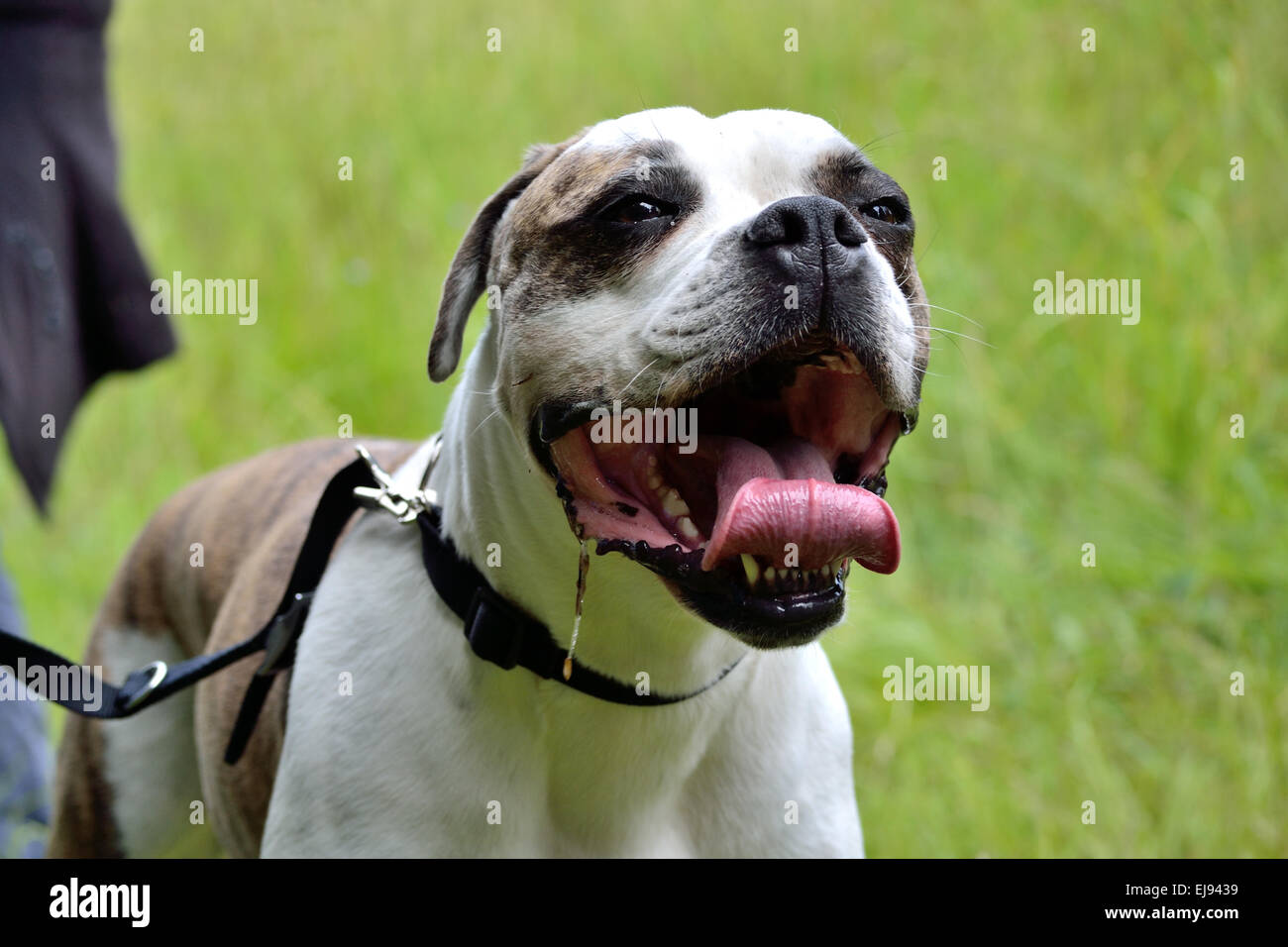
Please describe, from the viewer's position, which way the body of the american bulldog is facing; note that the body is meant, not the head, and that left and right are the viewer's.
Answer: facing the viewer and to the right of the viewer
